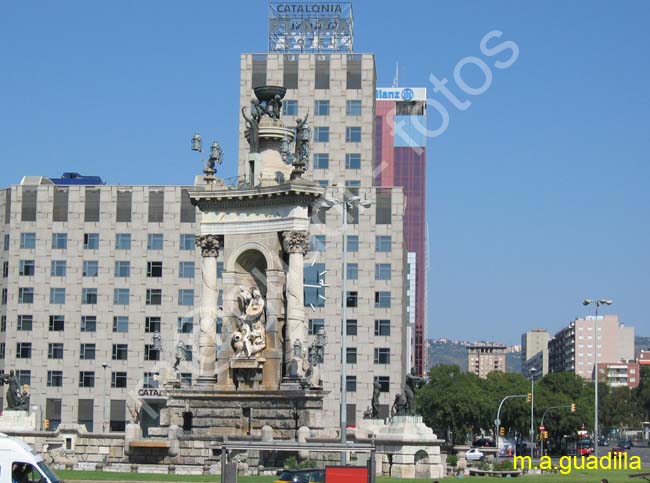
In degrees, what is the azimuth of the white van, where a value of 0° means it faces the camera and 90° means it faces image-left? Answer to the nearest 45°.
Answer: approximately 270°
